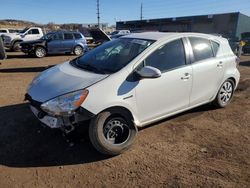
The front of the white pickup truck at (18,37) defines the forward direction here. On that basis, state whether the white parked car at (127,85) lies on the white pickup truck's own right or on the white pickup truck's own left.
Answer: on the white pickup truck's own left

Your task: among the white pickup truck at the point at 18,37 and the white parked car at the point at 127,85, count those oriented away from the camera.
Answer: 0

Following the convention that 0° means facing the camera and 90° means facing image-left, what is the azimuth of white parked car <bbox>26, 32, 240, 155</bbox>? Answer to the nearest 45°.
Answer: approximately 45°

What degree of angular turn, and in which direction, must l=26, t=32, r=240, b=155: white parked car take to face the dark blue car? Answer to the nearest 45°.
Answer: approximately 135° to its right

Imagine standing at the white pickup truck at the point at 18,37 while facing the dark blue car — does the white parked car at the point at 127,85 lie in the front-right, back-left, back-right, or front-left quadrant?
front-right

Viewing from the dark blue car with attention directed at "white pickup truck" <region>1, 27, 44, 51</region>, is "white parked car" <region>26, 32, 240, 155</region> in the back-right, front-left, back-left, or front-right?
back-left

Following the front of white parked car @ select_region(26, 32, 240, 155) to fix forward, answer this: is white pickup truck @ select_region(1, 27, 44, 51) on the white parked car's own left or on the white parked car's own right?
on the white parked car's own right

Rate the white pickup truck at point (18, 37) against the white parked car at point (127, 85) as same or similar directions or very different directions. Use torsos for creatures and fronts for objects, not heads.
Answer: same or similar directions

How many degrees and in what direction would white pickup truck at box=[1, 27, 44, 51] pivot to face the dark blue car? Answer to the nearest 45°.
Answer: approximately 90° to its left

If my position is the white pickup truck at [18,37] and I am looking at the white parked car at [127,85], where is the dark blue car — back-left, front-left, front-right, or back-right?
front-left
